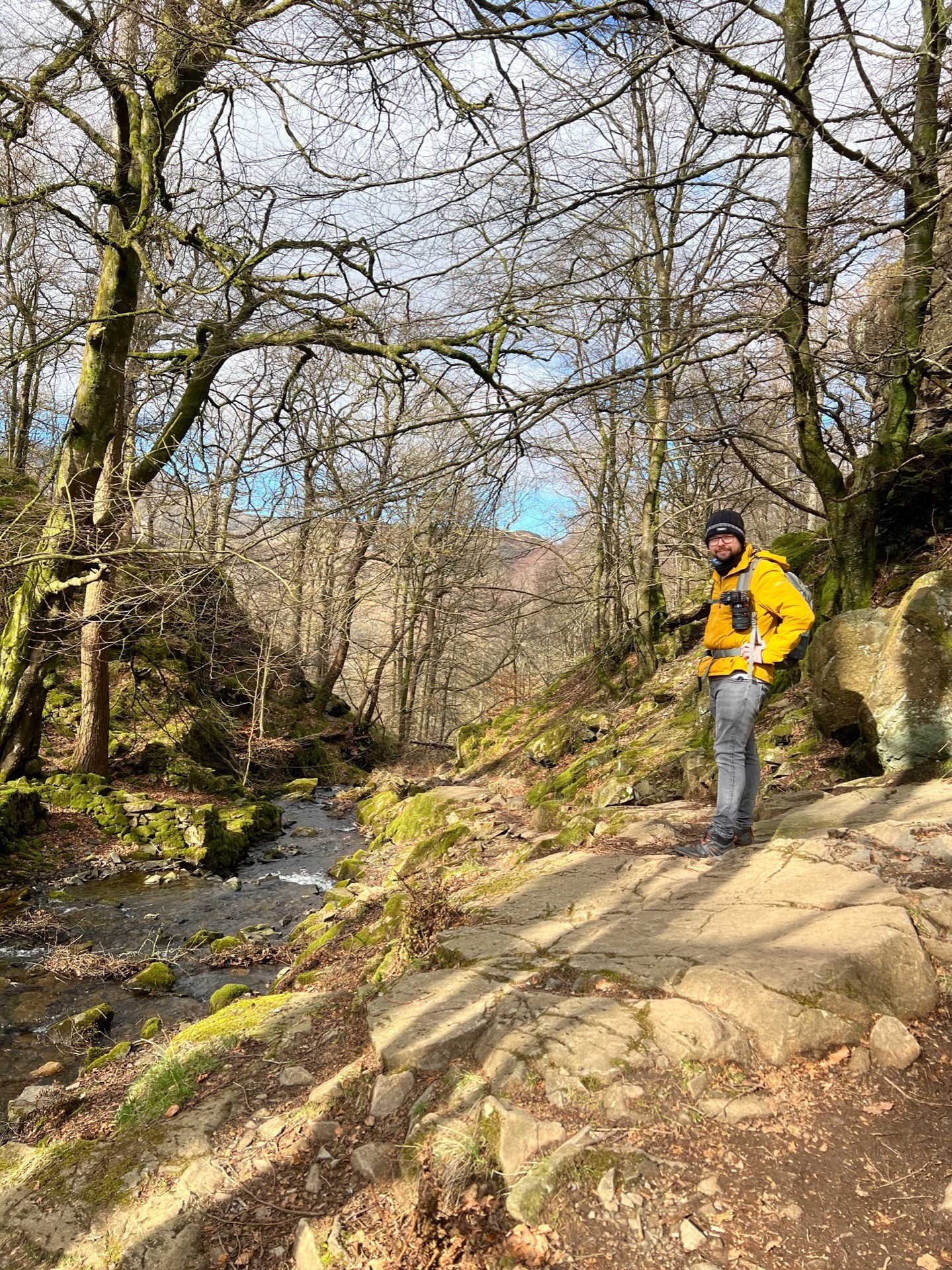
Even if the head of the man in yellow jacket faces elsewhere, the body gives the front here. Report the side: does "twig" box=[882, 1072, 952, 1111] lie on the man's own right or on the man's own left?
on the man's own left

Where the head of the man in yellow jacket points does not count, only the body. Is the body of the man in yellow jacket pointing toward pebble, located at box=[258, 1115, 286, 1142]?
yes

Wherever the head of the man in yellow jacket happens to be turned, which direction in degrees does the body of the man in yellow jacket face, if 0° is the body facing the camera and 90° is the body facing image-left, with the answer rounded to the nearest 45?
approximately 45°

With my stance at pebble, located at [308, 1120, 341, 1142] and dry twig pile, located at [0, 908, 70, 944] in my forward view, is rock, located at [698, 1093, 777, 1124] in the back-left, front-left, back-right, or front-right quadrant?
back-right

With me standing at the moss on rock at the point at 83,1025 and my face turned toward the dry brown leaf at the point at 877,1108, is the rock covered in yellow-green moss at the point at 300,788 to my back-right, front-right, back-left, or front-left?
back-left

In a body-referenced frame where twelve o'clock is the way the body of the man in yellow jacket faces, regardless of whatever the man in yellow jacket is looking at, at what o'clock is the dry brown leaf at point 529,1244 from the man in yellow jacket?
The dry brown leaf is roughly at 11 o'clock from the man in yellow jacket.

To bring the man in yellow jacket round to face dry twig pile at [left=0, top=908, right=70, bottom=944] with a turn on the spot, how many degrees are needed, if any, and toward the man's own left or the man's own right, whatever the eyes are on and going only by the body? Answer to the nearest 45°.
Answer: approximately 45° to the man's own right

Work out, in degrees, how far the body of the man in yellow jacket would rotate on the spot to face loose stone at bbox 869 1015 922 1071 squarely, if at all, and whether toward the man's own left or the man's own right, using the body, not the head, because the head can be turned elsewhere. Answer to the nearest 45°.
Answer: approximately 45° to the man's own left

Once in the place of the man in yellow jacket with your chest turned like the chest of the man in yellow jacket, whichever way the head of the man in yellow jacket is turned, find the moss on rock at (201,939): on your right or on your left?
on your right
